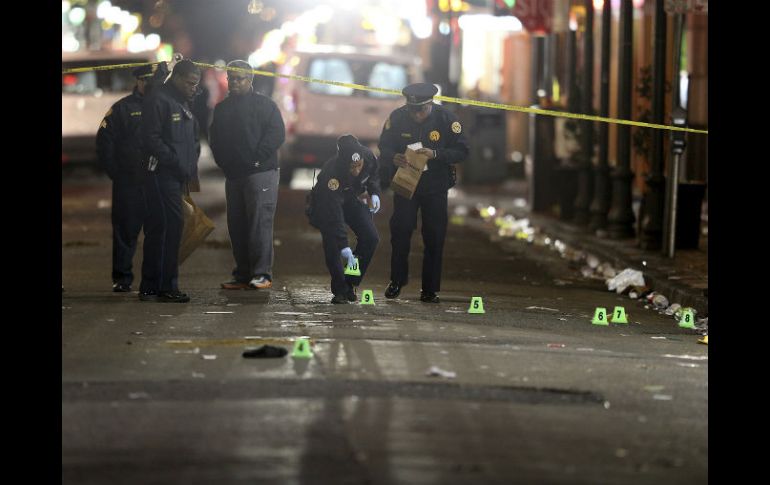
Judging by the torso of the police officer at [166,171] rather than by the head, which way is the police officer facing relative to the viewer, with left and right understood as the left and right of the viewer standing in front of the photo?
facing the viewer and to the right of the viewer

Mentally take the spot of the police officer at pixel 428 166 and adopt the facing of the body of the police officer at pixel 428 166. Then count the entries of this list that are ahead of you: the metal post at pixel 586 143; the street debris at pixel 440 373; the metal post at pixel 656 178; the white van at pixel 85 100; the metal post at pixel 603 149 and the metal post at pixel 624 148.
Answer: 1

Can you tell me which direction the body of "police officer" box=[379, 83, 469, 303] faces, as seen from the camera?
toward the camera

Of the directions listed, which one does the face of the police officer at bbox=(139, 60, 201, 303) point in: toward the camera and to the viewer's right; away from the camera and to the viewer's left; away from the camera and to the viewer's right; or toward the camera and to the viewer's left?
toward the camera and to the viewer's right

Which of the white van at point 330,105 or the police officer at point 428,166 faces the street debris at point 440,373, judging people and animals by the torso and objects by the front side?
the police officer
